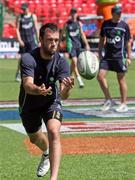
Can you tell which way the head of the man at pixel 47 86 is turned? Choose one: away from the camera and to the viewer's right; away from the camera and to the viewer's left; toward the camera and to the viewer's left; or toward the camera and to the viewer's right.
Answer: toward the camera and to the viewer's right

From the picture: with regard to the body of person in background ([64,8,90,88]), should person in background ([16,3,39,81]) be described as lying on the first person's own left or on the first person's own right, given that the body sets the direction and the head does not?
on the first person's own right

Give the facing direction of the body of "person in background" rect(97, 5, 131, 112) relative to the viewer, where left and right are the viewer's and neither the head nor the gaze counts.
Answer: facing the viewer and to the left of the viewer

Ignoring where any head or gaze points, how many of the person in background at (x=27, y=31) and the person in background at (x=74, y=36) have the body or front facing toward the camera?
2

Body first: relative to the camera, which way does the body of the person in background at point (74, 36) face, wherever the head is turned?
toward the camera

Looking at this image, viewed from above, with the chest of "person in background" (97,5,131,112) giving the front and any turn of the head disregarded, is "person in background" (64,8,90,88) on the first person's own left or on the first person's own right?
on the first person's own right

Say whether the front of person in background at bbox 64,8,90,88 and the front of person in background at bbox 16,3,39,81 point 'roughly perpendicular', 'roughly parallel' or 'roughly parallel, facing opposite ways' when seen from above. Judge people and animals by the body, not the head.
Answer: roughly parallel

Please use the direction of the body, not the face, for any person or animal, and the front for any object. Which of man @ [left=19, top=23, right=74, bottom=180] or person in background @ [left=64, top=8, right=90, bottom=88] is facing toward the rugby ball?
the person in background

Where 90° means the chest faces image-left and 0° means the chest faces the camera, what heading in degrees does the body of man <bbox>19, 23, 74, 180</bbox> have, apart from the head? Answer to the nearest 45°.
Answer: approximately 315°

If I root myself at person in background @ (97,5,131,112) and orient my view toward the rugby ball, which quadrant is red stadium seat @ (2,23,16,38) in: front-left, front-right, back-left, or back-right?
back-right

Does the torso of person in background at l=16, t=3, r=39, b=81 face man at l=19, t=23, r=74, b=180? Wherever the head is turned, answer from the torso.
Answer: yes

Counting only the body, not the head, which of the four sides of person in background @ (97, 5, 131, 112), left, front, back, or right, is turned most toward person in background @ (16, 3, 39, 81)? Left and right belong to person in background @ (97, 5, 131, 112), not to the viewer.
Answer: right

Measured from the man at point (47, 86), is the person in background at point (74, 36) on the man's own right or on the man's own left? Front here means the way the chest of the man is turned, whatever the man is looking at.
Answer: on the man's own left
